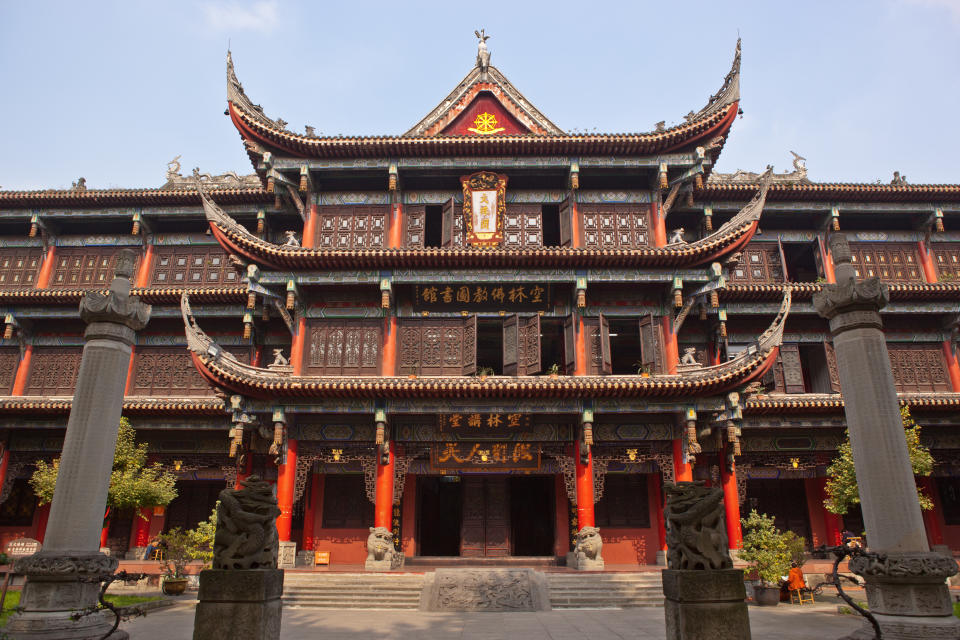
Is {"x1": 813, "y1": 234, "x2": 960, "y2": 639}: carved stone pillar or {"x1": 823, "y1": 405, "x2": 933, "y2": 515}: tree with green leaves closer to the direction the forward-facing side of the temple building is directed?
the carved stone pillar

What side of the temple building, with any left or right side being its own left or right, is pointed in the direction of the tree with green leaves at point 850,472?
left

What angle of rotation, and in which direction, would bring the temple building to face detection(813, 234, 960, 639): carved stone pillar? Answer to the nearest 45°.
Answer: approximately 45° to its left

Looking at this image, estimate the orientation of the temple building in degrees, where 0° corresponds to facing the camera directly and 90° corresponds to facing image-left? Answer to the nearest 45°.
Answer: approximately 0°

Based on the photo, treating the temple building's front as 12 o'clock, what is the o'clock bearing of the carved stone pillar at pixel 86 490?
The carved stone pillar is roughly at 1 o'clock from the temple building.
